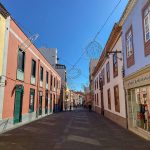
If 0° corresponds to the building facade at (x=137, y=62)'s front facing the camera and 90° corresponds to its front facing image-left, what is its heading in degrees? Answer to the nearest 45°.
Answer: approximately 45°
